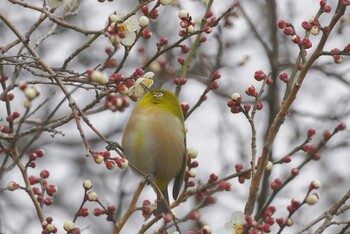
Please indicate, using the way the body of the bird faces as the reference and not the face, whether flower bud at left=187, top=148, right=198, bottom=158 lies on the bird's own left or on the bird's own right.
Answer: on the bird's own left

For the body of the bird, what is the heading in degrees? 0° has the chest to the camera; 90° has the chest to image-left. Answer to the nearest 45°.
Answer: approximately 45°

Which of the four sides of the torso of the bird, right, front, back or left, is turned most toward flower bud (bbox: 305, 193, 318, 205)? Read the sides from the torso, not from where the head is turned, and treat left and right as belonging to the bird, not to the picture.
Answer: left
